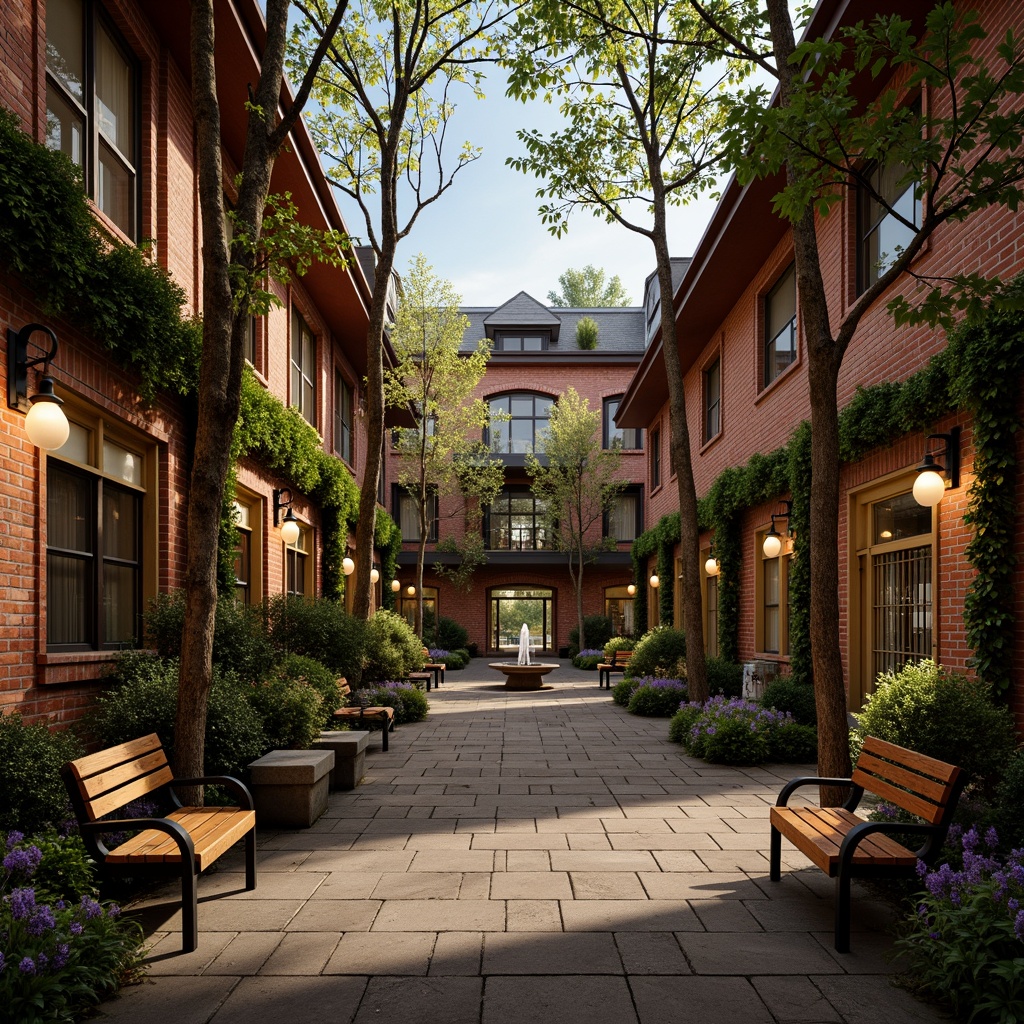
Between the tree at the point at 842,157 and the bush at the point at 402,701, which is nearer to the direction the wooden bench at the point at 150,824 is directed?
the tree

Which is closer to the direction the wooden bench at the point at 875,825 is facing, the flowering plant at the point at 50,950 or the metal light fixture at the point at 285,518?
the flowering plant

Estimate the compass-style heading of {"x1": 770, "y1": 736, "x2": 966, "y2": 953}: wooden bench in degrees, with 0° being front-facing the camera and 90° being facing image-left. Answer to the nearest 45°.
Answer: approximately 45°

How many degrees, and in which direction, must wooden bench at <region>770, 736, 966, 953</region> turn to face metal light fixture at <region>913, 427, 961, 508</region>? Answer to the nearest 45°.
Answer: approximately 135° to its right

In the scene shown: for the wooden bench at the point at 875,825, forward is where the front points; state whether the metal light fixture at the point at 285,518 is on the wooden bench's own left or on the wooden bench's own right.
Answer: on the wooden bench's own right
